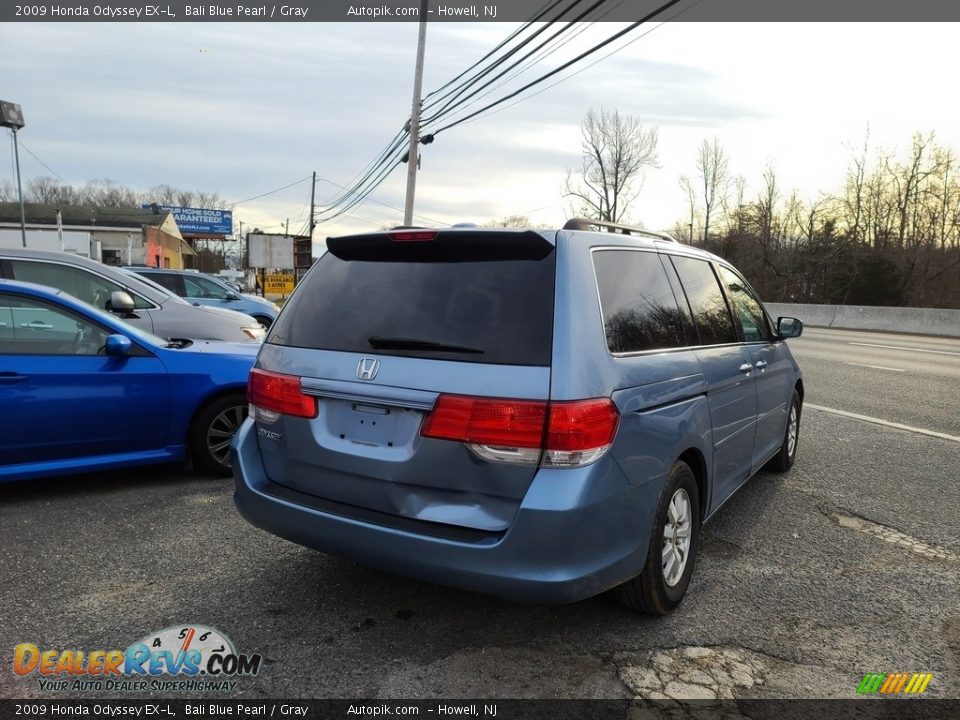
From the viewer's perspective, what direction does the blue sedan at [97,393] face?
to the viewer's right

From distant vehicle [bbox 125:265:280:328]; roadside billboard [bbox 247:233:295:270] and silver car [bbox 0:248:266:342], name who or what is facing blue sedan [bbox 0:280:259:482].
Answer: the roadside billboard

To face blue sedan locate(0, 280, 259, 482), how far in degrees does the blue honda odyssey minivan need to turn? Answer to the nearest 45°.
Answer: approximately 90° to its left

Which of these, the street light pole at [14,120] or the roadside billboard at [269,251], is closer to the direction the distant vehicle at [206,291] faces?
the roadside billboard

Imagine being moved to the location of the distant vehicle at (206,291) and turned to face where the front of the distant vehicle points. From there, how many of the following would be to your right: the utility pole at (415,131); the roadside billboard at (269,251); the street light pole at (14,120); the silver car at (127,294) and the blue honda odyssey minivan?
2

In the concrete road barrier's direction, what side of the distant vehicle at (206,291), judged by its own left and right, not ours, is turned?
front

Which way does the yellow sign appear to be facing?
toward the camera

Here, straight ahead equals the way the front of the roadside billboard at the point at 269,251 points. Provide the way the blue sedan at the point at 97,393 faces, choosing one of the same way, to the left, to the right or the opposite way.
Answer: to the left

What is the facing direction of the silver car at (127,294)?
to the viewer's right

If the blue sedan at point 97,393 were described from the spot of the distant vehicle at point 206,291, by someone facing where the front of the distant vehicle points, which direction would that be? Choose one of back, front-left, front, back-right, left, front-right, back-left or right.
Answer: right

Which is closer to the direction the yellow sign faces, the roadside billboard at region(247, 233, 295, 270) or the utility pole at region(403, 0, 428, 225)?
the utility pole

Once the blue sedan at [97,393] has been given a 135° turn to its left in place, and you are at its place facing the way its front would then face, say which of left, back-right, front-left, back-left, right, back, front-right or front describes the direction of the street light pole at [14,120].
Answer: front-right

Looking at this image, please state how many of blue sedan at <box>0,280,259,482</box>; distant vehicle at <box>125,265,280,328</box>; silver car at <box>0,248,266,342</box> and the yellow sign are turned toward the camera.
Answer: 1

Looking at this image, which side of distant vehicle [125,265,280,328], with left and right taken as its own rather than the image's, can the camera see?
right

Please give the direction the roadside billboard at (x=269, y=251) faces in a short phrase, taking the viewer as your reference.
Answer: facing the viewer

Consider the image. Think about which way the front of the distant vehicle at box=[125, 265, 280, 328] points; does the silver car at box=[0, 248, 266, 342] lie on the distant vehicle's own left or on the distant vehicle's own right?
on the distant vehicle's own right

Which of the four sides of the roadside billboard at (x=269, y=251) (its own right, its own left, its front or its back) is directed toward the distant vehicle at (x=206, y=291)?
front
